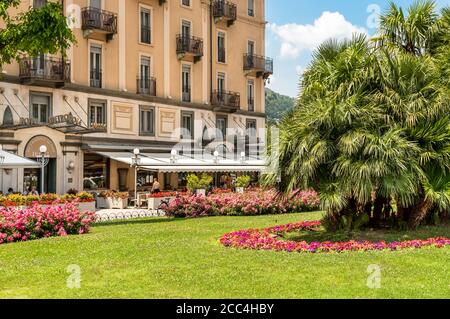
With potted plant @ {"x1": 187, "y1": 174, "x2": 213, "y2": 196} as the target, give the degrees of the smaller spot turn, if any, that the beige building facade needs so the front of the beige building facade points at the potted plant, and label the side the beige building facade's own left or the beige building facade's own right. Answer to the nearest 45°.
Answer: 0° — it already faces it

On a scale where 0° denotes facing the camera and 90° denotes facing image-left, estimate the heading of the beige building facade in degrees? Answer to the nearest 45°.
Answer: approximately 315°

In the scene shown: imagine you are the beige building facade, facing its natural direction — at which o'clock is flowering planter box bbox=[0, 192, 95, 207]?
The flowering planter box is roughly at 2 o'clock from the beige building facade.

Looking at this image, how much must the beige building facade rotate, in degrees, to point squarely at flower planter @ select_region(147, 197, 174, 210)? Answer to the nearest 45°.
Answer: approximately 45° to its right

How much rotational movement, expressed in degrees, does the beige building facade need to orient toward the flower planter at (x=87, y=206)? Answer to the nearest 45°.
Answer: approximately 45° to its right
